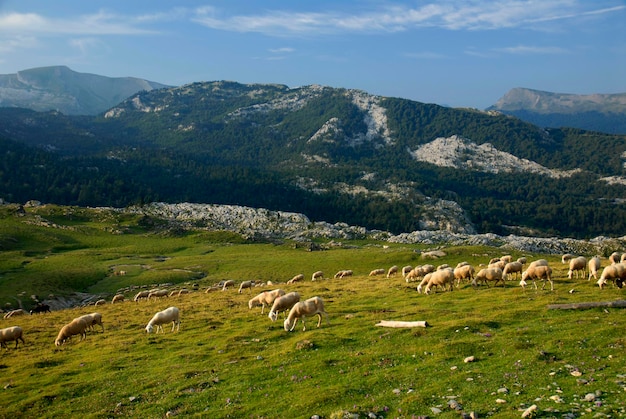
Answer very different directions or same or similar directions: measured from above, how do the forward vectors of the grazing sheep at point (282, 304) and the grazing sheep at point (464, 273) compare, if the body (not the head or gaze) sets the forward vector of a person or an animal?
same or similar directions

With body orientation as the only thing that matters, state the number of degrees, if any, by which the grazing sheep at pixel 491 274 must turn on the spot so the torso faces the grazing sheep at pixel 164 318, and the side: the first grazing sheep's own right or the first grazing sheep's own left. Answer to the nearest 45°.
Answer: approximately 45° to the first grazing sheep's own left

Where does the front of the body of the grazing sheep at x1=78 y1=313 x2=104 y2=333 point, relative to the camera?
to the viewer's left

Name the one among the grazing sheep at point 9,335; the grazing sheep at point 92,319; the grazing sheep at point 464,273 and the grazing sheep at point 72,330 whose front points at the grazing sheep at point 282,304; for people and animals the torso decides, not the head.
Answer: the grazing sheep at point 464,273

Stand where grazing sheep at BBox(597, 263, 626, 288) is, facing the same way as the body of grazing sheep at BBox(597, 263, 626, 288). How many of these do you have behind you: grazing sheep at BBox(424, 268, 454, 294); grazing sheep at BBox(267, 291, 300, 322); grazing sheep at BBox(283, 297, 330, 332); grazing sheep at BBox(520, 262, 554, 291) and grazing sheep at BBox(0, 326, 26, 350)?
0

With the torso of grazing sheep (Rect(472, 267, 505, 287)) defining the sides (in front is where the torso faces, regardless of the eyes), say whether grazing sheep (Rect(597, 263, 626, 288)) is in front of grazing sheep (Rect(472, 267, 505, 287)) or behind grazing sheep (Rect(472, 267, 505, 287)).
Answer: behind

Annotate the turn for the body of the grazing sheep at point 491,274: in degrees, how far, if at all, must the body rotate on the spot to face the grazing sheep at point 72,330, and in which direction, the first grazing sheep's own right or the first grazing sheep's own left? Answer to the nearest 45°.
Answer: approximately 45° to the first grazing sheep's own left

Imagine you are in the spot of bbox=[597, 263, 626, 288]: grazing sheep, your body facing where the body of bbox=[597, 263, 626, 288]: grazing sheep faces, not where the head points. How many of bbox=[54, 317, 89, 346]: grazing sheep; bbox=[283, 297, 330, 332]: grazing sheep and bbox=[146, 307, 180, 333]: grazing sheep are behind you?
0

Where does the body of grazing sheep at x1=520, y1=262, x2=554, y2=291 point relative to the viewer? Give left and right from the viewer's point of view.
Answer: facing to the left of the viewer

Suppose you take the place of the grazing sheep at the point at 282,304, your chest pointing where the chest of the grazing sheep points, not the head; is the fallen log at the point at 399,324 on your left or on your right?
on your left

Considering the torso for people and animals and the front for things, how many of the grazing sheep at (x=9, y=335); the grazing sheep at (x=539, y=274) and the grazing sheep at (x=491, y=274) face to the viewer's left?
3

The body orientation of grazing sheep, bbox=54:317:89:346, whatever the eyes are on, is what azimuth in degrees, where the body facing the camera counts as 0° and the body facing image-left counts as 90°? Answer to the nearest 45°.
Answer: approximately 45°

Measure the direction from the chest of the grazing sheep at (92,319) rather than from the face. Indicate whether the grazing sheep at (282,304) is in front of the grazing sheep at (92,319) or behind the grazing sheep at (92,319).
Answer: behind

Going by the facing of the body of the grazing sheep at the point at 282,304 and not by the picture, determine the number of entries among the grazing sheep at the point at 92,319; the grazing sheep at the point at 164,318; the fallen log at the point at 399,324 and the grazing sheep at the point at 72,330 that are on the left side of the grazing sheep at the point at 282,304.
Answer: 1

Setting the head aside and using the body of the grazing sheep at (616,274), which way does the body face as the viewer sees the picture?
to the viewer's left

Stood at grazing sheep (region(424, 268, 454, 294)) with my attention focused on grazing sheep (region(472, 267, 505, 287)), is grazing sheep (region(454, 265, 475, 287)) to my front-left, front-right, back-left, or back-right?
front-left

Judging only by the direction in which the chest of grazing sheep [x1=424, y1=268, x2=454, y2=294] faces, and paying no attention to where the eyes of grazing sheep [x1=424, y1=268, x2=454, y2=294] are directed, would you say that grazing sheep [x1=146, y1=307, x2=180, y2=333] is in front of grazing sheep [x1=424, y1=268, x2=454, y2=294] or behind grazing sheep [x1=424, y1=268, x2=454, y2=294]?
in front
